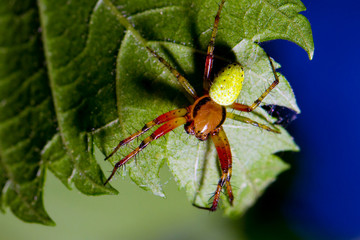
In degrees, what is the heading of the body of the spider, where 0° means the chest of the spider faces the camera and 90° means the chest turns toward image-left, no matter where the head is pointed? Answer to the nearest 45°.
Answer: approximately 45°
